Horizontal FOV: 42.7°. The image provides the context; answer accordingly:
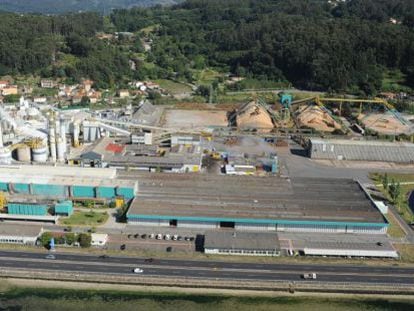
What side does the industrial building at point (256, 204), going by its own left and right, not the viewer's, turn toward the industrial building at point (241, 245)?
front

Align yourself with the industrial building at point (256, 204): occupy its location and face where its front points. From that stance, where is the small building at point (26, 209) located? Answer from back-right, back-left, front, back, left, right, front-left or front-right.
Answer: right

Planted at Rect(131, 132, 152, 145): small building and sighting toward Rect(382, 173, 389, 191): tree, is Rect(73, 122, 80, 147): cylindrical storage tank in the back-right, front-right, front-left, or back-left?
back-right

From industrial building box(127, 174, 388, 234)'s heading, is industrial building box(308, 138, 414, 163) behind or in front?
behind

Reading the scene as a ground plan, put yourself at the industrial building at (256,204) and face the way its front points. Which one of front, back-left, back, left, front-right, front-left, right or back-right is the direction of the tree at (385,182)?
back-left

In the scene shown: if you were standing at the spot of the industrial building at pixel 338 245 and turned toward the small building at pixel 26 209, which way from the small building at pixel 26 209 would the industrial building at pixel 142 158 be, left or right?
right

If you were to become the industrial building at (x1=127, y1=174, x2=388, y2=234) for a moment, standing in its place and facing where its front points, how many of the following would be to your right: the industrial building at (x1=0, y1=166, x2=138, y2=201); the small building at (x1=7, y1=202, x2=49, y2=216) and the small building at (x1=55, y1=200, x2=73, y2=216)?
3

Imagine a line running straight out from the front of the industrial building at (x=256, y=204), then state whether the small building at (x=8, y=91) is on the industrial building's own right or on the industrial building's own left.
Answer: on the industrial building's own right

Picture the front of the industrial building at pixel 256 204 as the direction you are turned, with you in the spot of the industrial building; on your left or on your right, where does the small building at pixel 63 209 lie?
on your right

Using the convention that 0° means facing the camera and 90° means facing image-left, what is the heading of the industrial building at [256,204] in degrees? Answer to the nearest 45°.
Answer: approximately 0°

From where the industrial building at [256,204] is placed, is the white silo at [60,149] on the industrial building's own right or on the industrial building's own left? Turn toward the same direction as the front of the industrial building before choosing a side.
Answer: on the industrial building's own right

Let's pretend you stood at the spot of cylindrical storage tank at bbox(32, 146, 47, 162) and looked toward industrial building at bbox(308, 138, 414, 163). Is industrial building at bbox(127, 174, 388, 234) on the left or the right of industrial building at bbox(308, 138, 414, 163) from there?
right

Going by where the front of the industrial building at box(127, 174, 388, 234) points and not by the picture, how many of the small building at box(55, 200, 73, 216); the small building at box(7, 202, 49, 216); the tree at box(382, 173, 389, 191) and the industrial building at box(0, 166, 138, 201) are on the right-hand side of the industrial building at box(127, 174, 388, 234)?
3

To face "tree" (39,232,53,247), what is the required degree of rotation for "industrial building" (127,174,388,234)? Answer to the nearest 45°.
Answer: approximately 45° to its right

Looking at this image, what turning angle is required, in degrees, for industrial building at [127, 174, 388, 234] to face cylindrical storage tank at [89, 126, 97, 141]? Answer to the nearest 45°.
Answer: approximately 135° to its right
